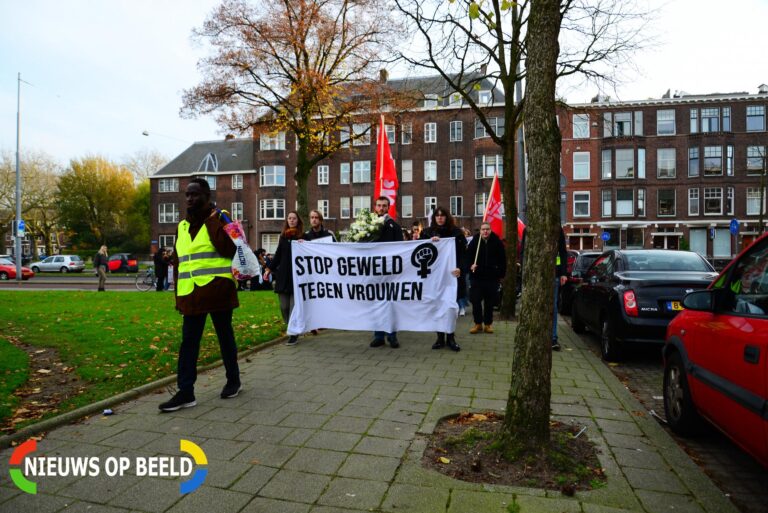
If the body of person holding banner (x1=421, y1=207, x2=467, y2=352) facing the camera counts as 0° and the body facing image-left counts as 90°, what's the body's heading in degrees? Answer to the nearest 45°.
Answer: approximately 0°

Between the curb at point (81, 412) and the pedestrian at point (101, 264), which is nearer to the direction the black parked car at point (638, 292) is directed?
the pedestrian

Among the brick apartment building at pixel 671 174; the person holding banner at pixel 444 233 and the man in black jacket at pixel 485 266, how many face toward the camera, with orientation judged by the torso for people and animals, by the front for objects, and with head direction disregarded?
3

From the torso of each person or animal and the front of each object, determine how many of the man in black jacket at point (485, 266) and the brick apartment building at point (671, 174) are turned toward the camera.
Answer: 2

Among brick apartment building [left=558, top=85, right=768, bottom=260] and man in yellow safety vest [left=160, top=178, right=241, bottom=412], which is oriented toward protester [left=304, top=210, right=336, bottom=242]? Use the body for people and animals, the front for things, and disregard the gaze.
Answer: the brick apartment building

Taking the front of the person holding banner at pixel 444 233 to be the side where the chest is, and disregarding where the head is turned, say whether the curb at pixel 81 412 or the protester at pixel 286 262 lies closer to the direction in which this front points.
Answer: the curb

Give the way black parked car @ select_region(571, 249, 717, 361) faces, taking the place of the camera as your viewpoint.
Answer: facing away from the viewer and to the left of the viewer

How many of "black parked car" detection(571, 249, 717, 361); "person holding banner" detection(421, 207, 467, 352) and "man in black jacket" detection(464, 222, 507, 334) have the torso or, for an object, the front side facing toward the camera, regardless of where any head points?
2

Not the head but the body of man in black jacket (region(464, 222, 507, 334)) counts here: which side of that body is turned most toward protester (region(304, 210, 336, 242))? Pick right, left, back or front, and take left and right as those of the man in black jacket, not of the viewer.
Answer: right

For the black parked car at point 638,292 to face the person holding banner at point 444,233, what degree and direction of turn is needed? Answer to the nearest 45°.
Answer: approximately 45° to its left

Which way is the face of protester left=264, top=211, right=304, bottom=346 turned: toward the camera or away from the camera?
toward the camera

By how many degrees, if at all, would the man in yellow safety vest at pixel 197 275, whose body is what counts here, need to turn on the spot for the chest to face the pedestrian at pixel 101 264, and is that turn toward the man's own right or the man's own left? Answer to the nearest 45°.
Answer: approximately 135° to the man's own right

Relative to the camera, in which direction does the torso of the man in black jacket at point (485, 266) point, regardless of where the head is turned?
toward the camera

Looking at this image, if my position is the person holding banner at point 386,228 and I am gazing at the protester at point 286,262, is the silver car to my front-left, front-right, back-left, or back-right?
front-right

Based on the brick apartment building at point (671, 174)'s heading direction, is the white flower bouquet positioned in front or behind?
in front

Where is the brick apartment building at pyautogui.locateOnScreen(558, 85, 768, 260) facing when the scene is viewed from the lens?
facing the viewer
